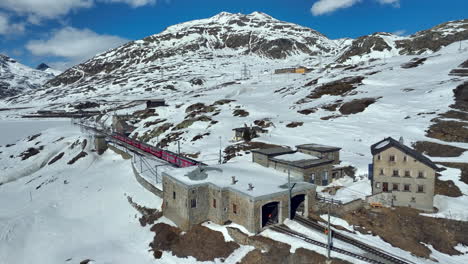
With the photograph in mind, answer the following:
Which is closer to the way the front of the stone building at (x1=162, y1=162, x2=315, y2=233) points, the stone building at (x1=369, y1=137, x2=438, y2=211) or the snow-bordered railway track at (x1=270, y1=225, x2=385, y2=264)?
the snow-bordered railway track

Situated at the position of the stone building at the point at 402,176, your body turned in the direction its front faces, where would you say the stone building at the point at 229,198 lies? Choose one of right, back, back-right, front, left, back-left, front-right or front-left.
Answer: front-right

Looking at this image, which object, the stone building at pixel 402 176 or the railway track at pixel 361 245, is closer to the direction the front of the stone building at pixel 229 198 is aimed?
the railway track

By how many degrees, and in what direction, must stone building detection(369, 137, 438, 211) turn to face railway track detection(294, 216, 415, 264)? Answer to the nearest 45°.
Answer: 0° — it already faces it

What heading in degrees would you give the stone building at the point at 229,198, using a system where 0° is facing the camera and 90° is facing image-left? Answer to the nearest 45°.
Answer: approximately 315°

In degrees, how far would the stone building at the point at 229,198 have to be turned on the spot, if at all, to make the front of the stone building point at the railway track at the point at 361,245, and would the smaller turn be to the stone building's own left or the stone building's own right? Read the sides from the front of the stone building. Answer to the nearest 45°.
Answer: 0° — it already faces it

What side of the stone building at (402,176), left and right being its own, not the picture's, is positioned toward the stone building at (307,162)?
right

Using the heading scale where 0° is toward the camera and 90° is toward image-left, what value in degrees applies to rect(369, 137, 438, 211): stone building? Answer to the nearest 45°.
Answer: approximately 0°

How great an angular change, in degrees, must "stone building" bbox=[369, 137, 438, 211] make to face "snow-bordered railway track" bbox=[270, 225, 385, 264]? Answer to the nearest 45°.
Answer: approximately 45° to its right

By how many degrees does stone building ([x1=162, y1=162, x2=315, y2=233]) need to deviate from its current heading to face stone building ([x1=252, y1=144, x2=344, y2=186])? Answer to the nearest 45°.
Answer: approximately 90° to its left
